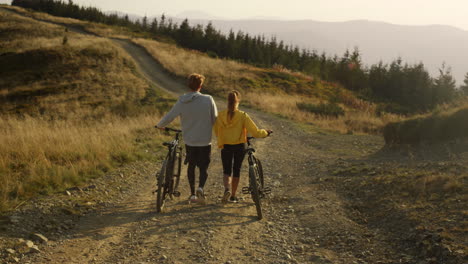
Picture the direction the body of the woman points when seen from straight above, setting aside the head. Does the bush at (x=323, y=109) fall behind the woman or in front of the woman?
in front

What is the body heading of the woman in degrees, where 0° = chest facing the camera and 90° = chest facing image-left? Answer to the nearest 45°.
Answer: approximately 180°

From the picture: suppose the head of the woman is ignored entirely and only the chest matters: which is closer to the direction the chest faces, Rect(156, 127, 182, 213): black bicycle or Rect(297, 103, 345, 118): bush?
the bush

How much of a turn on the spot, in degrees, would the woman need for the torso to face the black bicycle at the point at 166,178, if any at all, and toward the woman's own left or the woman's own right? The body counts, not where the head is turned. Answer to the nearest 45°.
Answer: approximately 90° to the woman's own left
